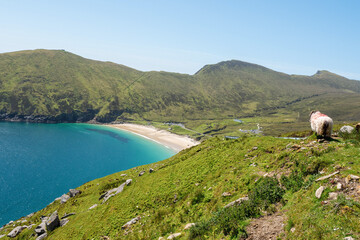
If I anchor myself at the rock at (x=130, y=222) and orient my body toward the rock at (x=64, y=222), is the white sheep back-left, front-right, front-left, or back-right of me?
back-right
